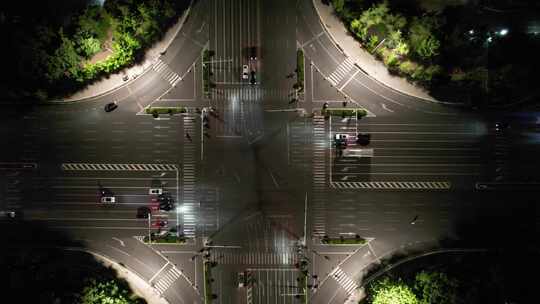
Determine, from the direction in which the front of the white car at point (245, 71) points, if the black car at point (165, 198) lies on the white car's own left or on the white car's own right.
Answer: on the white car's own right

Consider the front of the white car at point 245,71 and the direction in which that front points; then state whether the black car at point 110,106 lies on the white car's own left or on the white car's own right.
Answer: on the white car's own right

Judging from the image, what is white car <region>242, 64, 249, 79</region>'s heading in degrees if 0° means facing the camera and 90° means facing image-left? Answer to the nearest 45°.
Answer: approximately 0°

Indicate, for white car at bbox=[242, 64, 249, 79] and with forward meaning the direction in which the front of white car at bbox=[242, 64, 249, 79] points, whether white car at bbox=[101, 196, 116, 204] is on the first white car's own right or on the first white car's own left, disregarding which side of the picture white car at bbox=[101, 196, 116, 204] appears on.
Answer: on the first white car's own right
